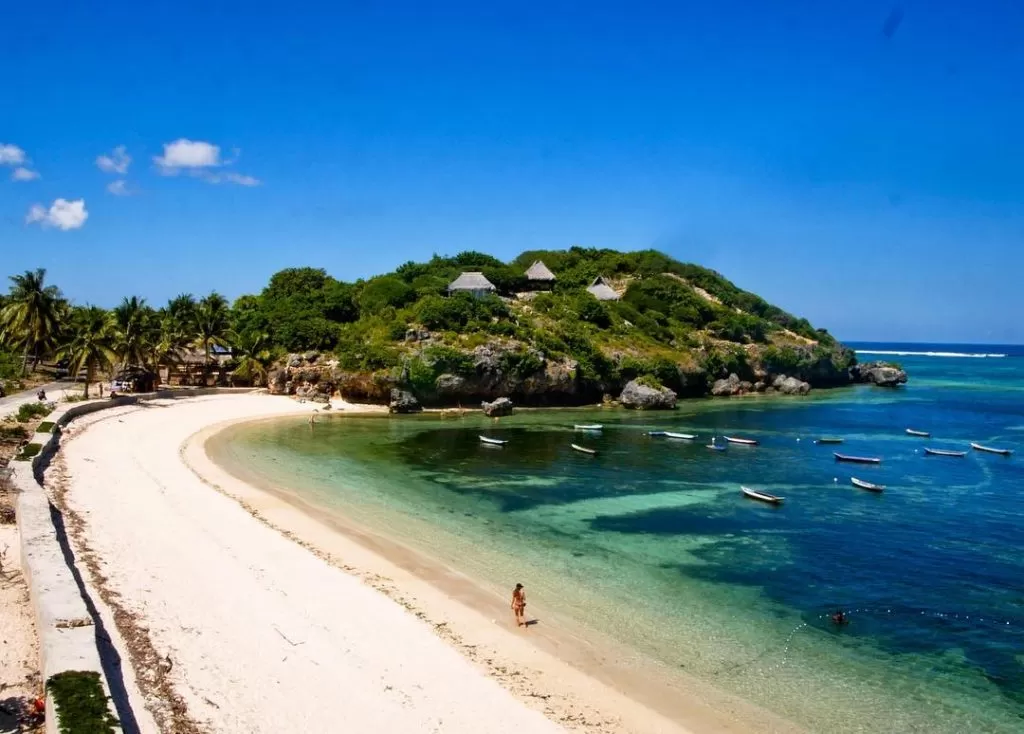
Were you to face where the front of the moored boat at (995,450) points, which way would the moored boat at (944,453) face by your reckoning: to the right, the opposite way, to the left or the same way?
the same way

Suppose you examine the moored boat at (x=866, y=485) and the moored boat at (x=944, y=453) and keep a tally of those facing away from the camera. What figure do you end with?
0

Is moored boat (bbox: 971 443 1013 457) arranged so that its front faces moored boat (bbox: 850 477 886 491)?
no

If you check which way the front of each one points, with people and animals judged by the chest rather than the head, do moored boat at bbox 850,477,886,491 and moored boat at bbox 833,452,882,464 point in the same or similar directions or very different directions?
same or similar directions

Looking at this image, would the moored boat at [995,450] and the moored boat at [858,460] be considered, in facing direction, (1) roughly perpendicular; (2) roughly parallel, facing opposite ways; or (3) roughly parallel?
roughly parallel

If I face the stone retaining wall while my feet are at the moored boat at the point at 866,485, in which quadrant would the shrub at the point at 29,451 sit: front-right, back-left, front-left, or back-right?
front-right

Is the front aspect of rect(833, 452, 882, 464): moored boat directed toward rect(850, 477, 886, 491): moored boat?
no

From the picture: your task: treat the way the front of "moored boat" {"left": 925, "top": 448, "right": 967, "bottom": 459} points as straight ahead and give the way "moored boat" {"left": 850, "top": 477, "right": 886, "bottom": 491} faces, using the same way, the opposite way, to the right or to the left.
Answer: the same way

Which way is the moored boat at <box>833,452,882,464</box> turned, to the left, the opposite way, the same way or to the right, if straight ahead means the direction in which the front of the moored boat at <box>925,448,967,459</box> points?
the same way
